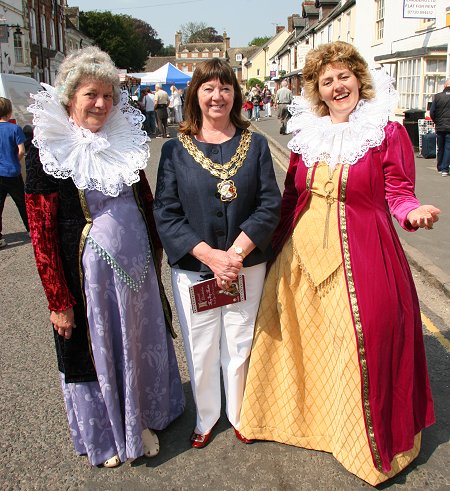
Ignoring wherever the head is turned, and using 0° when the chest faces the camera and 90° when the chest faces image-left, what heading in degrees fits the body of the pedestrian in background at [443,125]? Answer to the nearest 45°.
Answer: approximately 180°

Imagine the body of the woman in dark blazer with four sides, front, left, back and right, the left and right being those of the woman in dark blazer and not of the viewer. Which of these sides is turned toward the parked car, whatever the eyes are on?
back

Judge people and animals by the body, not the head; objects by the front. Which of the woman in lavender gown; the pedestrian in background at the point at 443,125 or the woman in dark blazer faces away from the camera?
the pedestrian in background

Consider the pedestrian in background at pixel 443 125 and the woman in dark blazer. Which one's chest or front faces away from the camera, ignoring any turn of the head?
the pedestrian in background

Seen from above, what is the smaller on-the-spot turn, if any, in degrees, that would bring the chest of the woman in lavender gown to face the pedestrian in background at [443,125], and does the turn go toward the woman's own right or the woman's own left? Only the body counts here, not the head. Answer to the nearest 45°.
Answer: approximately 90° to the woman's own left

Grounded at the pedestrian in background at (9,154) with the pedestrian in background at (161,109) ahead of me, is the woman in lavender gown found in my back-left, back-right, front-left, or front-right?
back-right
